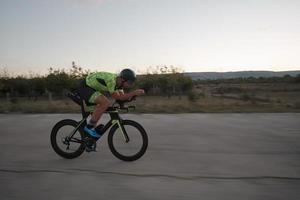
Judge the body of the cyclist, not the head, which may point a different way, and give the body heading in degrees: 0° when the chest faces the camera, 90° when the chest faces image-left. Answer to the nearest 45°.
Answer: approximately 270°

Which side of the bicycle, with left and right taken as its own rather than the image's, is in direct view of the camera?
right
